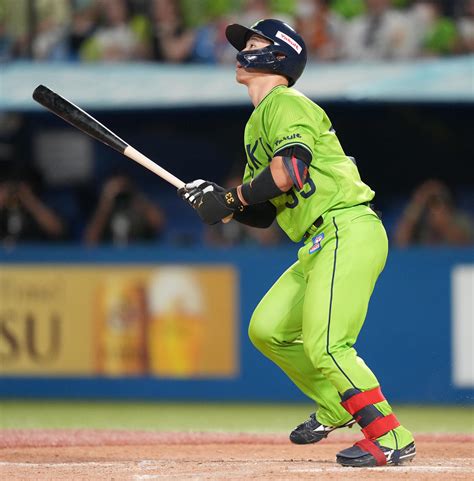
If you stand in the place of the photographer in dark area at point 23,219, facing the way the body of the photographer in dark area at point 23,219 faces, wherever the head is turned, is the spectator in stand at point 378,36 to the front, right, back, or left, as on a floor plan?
left

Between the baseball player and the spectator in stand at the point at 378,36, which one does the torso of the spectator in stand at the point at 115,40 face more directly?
the baseball player

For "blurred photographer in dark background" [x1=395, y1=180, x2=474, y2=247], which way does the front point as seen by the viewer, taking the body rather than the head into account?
toward the camera

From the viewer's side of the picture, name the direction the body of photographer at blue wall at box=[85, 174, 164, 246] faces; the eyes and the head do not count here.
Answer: toward the camera

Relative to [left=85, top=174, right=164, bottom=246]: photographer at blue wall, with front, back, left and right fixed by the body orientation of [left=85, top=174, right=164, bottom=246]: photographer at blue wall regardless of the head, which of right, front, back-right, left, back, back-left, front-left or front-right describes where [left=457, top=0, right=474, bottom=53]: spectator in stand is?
left

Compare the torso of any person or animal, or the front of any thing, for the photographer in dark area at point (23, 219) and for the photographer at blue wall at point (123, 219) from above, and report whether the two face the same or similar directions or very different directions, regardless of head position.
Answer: same or similar directions

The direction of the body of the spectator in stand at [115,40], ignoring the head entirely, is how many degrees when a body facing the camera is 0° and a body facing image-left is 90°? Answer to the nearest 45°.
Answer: approximately 0°

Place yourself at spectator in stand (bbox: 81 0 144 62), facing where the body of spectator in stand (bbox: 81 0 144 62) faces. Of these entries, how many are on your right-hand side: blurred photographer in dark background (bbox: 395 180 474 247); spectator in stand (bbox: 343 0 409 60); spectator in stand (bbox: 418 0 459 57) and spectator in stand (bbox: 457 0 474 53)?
0

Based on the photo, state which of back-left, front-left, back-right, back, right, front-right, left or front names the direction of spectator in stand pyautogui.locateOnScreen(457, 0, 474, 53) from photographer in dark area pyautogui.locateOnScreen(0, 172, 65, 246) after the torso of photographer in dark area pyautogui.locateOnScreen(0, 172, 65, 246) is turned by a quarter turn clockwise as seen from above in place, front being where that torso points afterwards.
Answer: back
